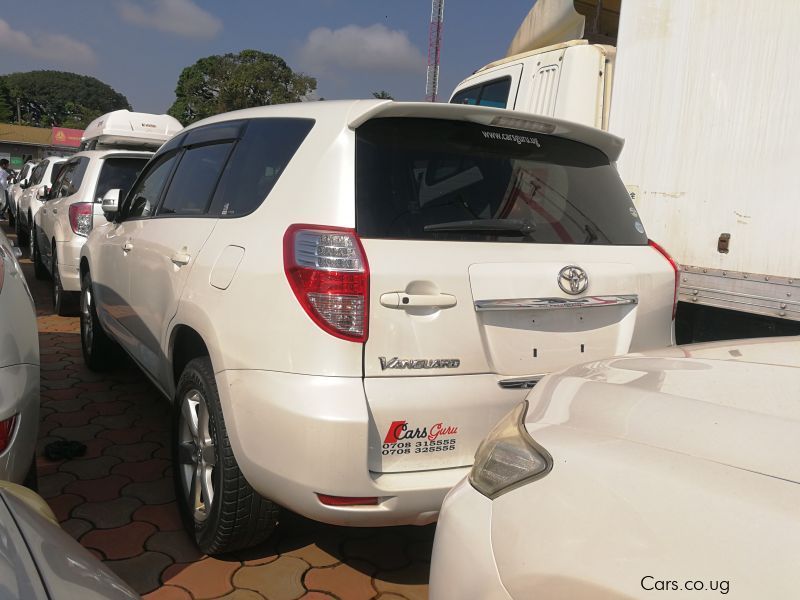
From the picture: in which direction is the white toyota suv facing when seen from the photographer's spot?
facing away from the viewer and to the left of the viewer

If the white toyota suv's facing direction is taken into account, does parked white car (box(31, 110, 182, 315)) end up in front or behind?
in front

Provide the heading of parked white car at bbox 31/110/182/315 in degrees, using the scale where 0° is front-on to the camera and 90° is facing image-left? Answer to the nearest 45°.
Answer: approximately 135°

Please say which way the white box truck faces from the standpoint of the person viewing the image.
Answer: facing away from the viewer and to the left of the viewer

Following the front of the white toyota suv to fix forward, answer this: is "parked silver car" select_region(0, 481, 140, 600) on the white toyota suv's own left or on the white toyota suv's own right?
on the white toyota suv's own left

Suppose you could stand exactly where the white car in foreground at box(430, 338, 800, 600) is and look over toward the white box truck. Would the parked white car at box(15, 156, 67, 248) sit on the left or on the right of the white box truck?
left

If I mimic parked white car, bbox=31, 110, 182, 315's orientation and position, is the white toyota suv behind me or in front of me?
behind

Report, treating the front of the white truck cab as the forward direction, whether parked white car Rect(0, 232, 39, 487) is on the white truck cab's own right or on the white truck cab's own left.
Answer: on the white truck cab's own left

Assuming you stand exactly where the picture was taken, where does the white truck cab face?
facing away from the viewer and to the left of the viewer

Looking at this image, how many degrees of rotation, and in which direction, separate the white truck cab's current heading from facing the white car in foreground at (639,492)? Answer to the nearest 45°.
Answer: approximately 135° to its left
